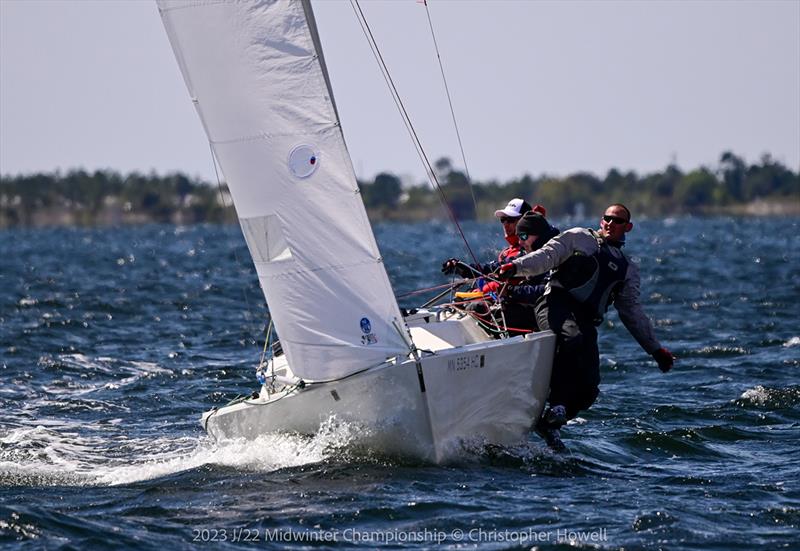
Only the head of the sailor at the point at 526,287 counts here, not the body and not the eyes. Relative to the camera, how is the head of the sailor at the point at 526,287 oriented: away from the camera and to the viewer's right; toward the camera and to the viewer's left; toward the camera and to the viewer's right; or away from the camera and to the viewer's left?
toward the camera and to the viewer's left

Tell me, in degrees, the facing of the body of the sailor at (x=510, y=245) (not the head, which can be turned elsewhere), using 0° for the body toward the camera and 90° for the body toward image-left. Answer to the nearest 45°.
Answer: approximately 45°

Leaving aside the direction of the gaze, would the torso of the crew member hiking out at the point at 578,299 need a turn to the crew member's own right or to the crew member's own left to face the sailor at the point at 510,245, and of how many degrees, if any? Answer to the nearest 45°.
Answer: approximately 135° to the crew member's own right

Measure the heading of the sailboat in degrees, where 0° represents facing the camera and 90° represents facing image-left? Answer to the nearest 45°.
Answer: approximately 0°
